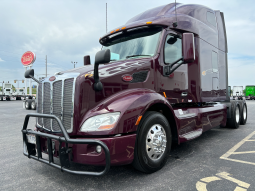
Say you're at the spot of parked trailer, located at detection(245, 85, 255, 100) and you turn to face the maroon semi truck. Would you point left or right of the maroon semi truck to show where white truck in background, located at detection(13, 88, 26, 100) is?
right

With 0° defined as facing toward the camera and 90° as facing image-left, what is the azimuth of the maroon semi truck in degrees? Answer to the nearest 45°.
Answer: approximately 45°

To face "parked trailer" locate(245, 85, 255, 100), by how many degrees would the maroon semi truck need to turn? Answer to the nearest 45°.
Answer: approximately 180°

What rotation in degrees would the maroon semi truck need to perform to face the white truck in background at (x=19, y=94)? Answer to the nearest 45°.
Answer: approximately 90° to its right

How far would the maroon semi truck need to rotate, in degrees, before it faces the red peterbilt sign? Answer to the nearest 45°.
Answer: approximately 90° to its right
